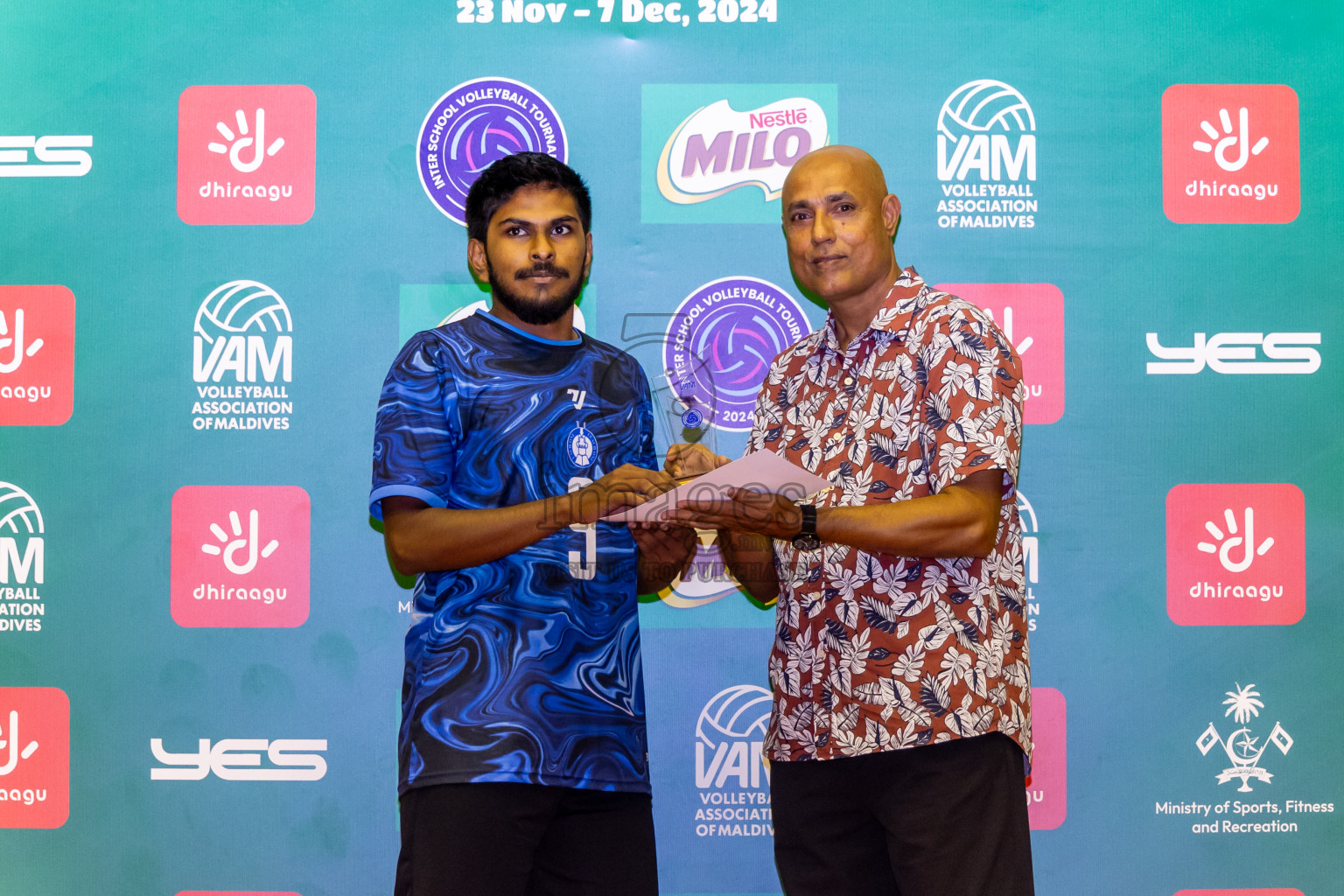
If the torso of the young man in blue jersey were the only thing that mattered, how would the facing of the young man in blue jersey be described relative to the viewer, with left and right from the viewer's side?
facing the viewer and to the right of the viewer

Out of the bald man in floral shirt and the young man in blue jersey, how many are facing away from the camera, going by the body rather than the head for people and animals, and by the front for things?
0

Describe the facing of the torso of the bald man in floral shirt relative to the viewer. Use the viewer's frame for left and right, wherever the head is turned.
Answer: facing the viewer and to the left of the viewer

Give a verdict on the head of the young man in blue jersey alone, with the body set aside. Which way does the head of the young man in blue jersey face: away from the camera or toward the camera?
toward the camera
